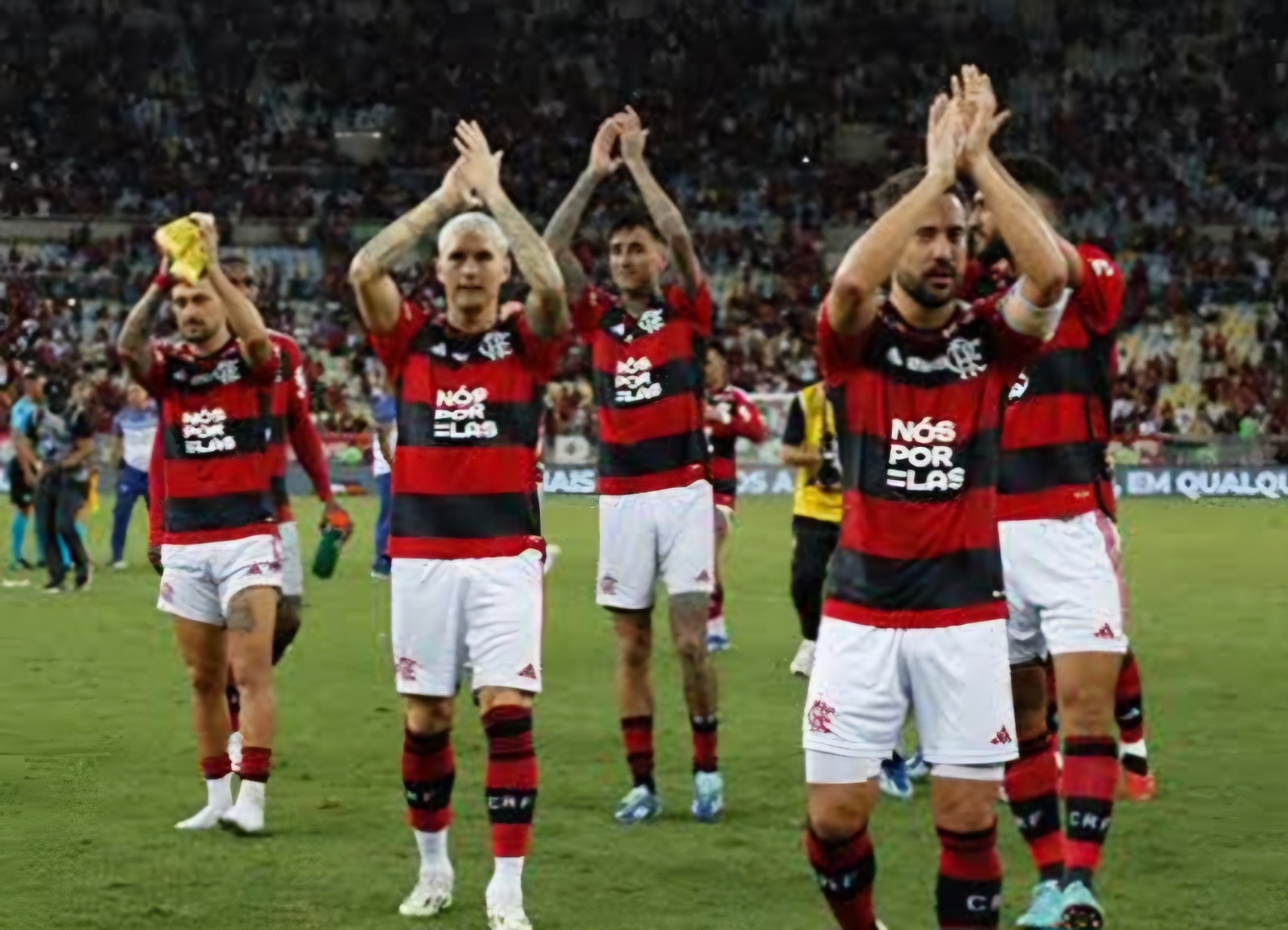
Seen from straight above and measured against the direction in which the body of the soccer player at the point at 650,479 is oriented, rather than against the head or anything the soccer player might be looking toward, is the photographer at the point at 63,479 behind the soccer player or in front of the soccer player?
behind

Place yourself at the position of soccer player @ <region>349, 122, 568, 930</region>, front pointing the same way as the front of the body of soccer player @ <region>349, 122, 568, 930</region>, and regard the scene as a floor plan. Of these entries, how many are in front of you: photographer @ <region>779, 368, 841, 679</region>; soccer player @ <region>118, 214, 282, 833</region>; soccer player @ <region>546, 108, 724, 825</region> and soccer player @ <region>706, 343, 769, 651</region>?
0

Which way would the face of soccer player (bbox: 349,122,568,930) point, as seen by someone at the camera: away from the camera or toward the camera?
toward the camera

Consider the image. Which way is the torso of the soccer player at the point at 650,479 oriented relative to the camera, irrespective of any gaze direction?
toward the camera

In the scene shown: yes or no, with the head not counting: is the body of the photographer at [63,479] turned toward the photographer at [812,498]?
no

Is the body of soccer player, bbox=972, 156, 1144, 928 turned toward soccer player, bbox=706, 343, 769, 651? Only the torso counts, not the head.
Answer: no

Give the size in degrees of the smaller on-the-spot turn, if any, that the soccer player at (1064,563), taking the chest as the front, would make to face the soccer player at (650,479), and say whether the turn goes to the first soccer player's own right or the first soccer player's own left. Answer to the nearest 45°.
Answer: approximately 90° to the first soccer player's own right

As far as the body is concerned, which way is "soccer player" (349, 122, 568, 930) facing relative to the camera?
toward the camera

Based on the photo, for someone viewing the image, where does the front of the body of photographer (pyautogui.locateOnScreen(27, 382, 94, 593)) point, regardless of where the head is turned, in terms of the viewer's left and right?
facing the viewer and to the left of the viewer

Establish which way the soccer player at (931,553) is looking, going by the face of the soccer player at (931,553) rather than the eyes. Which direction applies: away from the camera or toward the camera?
toward the camera

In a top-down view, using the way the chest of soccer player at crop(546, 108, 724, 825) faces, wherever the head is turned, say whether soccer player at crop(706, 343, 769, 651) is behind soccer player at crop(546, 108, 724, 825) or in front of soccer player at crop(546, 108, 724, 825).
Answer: behind
